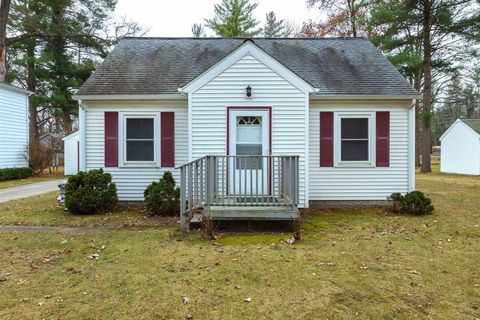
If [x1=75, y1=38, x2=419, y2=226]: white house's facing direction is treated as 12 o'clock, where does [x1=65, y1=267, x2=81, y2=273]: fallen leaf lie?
The fallen leaf is roughly at 1 o'clock from the white house.

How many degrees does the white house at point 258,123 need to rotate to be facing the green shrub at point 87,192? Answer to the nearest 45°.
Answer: approximately 90° to its right

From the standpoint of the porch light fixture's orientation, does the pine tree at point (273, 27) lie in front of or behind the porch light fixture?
behind

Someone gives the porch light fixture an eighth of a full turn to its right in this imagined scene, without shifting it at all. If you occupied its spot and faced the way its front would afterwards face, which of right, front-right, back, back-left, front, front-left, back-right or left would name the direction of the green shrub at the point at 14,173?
right

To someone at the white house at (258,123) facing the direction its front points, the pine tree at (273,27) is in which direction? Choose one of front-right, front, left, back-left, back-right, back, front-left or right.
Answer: back

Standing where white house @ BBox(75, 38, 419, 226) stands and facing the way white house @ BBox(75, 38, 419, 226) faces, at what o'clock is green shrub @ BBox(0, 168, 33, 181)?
The green shrub is roughly at 4 o'clock from the white house.

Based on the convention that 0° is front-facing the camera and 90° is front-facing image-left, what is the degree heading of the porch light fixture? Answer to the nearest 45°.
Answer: approximately 0°

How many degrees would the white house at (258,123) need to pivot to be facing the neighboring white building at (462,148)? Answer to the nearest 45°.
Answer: approximately 135° to its left

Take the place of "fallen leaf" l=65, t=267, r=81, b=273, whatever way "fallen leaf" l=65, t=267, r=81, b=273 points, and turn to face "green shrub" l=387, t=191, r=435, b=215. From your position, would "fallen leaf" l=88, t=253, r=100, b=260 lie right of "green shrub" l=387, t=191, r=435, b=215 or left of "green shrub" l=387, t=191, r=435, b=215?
left

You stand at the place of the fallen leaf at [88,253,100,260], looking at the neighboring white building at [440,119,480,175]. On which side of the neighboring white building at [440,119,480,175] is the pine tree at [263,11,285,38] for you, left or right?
left

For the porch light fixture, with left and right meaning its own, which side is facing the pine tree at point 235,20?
back

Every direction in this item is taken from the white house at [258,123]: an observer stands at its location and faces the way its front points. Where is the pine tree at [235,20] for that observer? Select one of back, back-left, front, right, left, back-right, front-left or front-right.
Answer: back

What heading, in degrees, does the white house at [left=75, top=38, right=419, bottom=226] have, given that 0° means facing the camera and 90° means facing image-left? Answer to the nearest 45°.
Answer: approximately 0°
